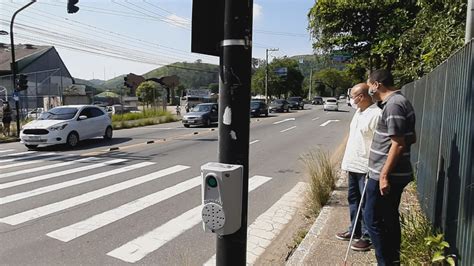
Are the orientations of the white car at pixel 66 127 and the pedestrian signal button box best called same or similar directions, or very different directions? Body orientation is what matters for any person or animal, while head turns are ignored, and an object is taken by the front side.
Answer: same or similar directions

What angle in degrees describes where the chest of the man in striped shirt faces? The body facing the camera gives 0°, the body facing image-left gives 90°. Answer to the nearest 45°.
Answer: approximately 90°

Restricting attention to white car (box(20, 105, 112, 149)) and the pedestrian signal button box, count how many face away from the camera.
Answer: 0

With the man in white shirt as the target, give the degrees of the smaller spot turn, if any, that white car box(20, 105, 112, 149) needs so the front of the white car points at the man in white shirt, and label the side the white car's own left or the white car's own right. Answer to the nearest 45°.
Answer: approximately 45° to the white car's own left

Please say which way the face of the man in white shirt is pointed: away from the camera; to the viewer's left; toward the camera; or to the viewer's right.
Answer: to the viewer's left

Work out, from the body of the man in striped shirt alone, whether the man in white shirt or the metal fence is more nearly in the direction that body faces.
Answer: the man in white shirt

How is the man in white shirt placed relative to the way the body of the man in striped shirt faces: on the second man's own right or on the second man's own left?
on the second man's own right

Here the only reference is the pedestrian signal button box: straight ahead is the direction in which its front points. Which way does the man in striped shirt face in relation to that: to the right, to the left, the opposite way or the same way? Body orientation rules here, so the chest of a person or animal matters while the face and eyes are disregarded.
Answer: to the right

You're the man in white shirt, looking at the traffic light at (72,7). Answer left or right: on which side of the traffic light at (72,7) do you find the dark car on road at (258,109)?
right

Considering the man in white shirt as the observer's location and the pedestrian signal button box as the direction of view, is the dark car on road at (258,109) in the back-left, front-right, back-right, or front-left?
back-right

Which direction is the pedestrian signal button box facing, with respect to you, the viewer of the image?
facing the viewer and to the left of the viewer

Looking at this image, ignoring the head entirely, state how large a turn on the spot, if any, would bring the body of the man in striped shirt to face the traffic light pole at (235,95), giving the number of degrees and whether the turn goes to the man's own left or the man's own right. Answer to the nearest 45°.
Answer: approximately 45° to the man's own left
